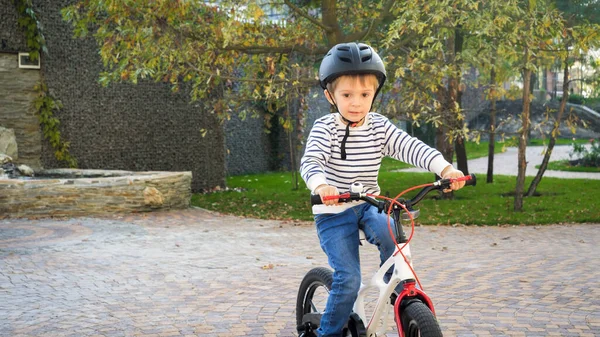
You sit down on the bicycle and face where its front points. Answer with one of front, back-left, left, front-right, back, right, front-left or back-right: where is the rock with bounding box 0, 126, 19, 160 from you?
back

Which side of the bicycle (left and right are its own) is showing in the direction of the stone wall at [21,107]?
back

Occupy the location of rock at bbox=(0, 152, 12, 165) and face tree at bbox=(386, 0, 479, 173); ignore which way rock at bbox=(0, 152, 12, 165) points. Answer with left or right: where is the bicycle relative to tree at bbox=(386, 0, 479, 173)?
right

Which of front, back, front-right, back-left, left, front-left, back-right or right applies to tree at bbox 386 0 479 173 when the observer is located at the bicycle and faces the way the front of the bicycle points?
back-left

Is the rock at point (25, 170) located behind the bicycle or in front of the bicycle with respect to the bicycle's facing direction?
behind

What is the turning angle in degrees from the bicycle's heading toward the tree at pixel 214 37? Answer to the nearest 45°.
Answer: approximately 135° to its left

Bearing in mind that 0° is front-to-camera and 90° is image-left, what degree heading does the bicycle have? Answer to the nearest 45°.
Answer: approximately 315°

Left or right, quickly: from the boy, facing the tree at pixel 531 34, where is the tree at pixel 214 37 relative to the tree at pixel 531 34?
left

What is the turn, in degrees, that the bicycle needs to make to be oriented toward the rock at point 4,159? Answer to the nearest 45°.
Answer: approximately 180°
